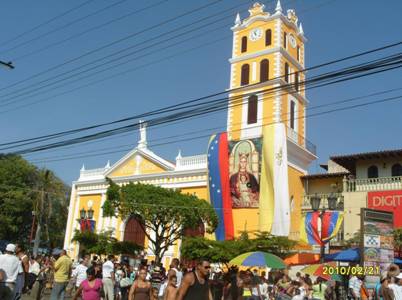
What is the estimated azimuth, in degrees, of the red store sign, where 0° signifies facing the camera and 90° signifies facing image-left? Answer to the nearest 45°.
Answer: approximately 45°

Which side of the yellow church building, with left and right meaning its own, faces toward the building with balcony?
left

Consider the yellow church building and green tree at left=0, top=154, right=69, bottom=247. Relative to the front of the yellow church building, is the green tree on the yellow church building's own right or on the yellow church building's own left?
on the yellow church building's own right

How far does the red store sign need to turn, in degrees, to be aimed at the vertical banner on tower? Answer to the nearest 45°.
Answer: approximately 45° to its right

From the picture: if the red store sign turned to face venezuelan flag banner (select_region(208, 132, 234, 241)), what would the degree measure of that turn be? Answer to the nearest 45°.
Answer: approximately 45° to its right

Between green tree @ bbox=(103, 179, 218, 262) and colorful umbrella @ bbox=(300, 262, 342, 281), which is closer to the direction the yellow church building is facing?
the green tree

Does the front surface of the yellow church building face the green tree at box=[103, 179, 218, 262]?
yes

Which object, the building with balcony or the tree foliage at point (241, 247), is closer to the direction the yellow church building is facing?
the tree foliage

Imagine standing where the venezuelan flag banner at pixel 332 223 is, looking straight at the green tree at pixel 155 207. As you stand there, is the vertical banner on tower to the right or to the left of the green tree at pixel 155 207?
right

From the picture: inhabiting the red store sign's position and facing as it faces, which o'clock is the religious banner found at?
The religious banner is roughly at 2 o'clock from the red store sign.
